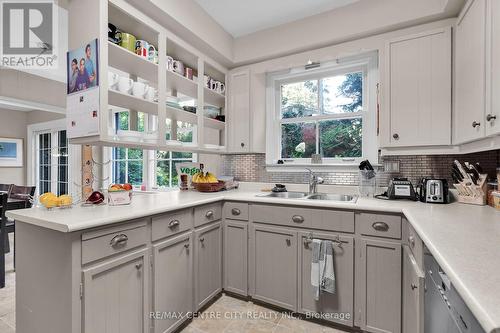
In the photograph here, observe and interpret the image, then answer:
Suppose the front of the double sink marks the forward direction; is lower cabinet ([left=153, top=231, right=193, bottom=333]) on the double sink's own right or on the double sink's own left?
on the double sink's own right

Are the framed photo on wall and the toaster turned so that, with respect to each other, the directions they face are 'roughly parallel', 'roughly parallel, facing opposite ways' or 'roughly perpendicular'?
roughly perpendicular

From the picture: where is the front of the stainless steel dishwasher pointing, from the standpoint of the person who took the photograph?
facing to the left of the viewer

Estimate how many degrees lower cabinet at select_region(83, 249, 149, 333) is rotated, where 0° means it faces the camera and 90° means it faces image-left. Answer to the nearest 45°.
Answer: approximately 315°

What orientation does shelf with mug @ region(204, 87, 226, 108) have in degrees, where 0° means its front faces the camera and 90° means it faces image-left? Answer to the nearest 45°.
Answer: approximately 315°
